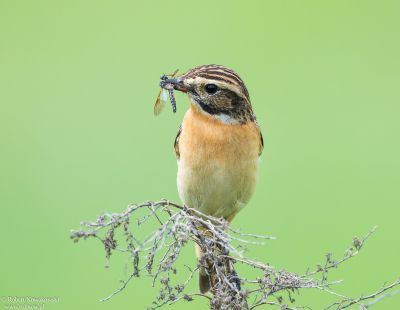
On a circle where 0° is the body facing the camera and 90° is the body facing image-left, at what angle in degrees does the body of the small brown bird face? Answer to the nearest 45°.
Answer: approximately 0°
